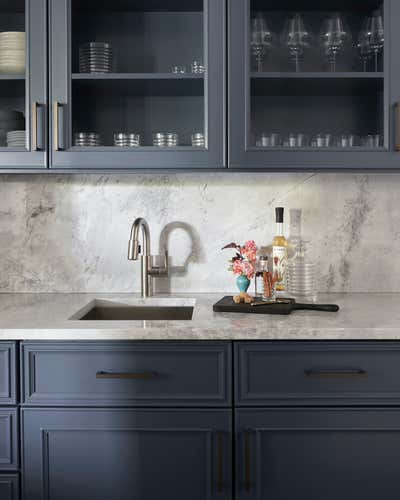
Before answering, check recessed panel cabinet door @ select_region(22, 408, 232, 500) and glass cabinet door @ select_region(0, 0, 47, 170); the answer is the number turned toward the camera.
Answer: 2

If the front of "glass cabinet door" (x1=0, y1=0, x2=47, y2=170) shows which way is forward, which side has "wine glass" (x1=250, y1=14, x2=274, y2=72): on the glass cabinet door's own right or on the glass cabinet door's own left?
on the glass cabinet door's own left

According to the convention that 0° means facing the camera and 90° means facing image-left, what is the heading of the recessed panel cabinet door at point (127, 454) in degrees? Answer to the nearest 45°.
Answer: approximately 0°

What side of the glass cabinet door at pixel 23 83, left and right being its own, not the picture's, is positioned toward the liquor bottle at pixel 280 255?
left

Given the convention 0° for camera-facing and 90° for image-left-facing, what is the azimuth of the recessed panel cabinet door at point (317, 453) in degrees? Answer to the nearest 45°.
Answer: approximately 0°

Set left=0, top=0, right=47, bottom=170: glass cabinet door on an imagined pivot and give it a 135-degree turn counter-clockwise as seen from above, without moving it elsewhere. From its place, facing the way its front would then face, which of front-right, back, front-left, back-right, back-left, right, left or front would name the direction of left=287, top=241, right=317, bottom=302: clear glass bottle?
front-right

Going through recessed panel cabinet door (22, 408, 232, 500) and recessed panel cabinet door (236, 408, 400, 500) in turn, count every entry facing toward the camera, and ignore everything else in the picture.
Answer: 2
